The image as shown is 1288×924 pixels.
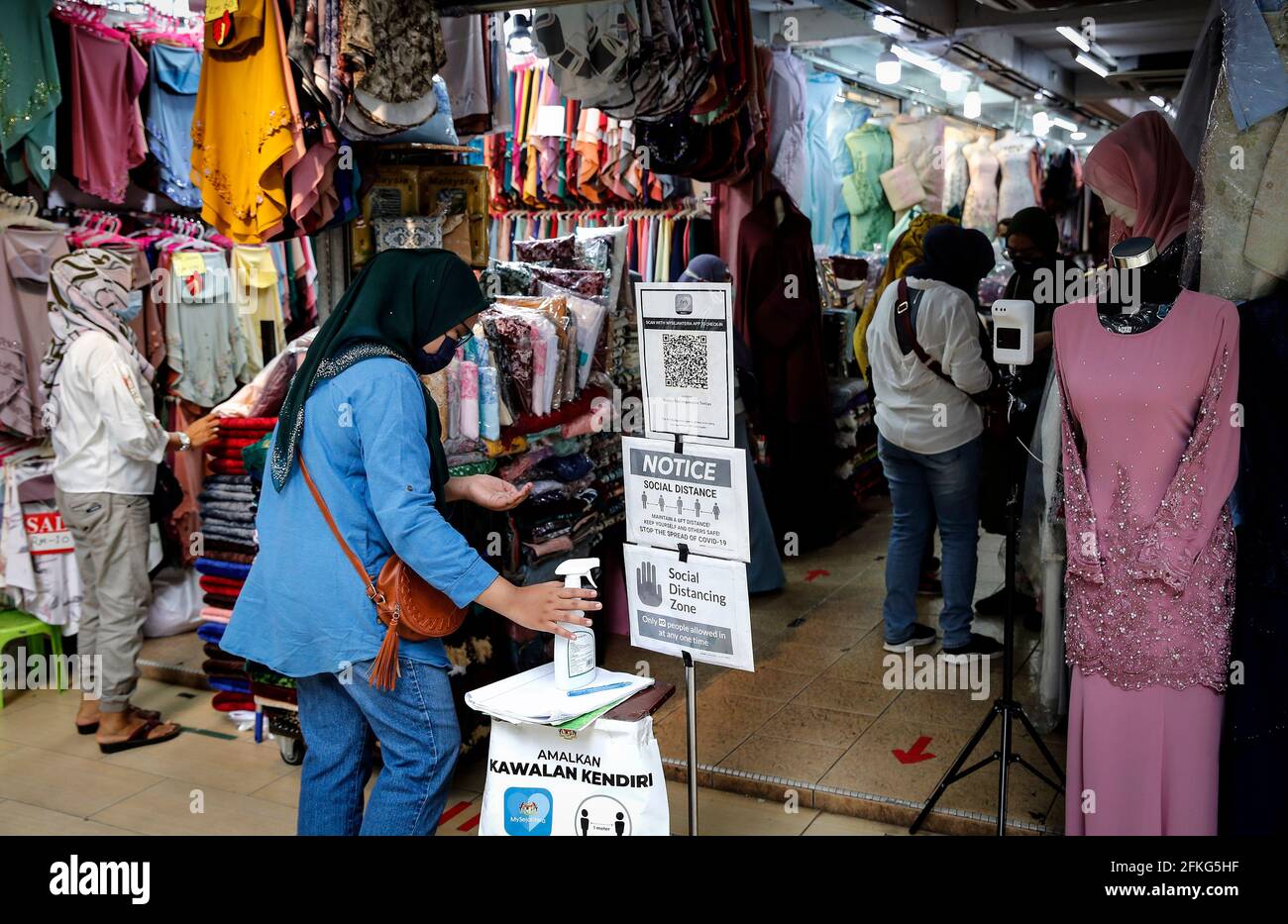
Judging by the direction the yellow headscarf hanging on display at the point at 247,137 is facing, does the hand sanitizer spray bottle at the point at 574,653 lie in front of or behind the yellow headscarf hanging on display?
in front

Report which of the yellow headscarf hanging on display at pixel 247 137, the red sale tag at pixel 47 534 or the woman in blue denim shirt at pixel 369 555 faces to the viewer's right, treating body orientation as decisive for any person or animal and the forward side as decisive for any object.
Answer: the woman in blue denim shirt

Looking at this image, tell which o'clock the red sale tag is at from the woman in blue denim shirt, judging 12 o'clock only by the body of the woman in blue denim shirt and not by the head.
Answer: The red sale tag is roughly at 8 o'clock from the woman in blue denim shirt.

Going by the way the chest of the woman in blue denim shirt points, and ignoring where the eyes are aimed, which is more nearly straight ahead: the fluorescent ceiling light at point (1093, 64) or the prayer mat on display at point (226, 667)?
the fluorescent ceiling light

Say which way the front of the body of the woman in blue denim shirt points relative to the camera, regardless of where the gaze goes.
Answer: to the viewer's right

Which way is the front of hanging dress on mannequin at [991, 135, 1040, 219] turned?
toward the camera

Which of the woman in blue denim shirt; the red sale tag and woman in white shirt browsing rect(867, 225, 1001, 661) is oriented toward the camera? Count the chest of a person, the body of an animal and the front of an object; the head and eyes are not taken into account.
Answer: the red sale tag

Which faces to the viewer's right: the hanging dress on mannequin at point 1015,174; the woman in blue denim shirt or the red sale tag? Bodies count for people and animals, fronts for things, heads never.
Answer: the woman in blue denim shirt

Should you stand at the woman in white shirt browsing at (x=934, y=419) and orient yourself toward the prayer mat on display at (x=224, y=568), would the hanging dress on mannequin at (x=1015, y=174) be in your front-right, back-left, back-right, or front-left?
back-right

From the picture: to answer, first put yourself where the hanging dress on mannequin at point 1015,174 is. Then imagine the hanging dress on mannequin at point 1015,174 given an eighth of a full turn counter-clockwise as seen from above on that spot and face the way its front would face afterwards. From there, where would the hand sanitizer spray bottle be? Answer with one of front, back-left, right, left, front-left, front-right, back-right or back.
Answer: front-right

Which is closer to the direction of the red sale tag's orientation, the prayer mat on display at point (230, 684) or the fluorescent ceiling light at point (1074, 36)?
the prayer mat on display

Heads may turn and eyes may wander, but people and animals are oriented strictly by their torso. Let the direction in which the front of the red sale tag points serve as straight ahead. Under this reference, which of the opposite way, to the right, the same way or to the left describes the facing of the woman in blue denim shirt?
to the left

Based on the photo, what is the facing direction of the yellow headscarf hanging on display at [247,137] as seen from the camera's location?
facing the viewer
